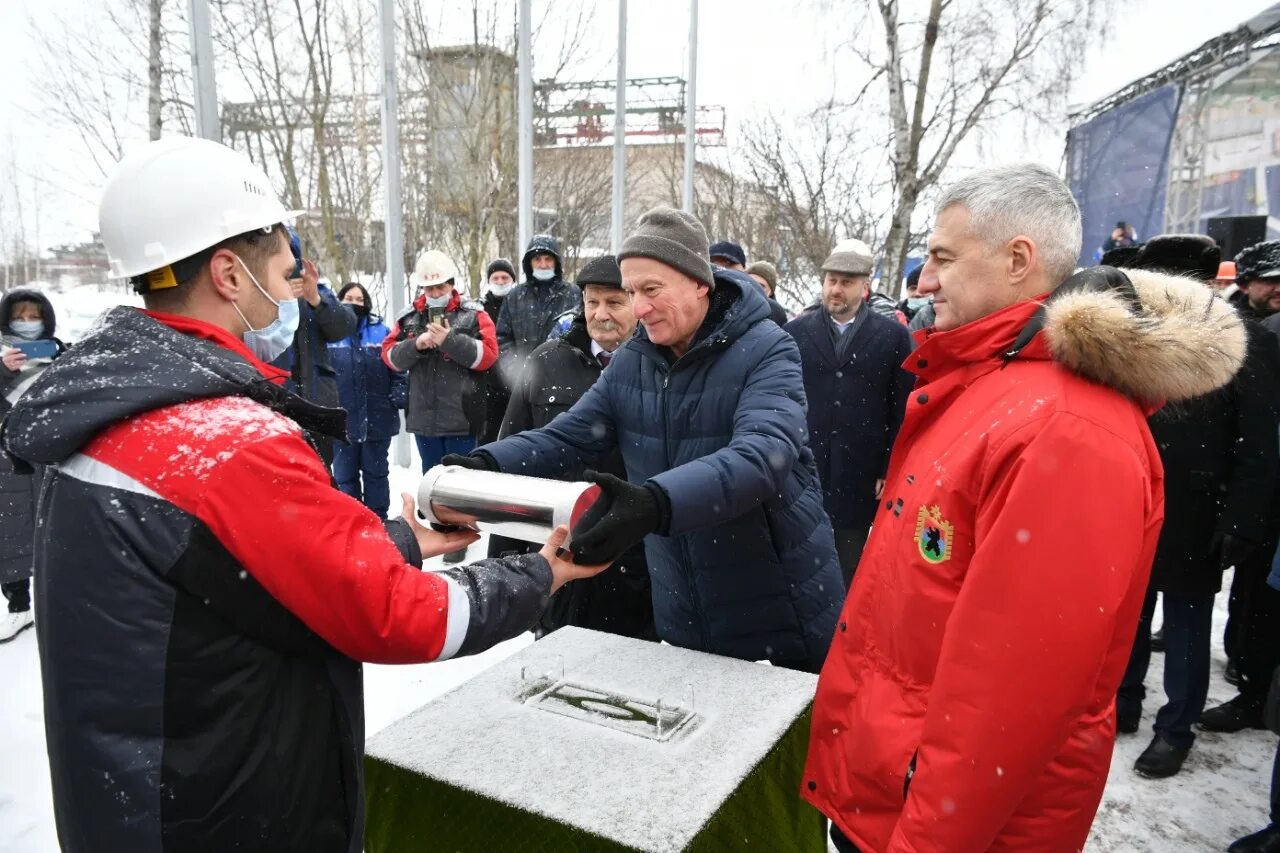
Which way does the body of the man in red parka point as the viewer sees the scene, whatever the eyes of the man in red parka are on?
to the viewer's left

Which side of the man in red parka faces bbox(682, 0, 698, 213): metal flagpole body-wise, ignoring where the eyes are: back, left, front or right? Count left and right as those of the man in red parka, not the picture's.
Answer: right

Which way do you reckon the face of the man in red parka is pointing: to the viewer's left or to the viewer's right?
to the viewer's left

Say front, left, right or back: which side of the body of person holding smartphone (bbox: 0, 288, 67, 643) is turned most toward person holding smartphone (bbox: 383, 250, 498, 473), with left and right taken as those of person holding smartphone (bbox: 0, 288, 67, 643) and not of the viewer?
left

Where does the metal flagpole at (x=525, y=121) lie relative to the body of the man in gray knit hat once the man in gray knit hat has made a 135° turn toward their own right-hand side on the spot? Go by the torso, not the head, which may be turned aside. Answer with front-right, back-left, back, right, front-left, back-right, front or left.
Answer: front

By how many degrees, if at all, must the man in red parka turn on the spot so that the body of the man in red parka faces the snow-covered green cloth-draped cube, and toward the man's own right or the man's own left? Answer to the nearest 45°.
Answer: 0° — they already face it

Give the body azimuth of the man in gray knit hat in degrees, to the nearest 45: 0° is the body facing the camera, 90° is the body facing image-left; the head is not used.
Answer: approximately 45°

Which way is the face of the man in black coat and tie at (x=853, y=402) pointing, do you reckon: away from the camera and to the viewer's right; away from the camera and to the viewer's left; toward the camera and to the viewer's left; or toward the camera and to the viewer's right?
toward the camera and to the viewer's left

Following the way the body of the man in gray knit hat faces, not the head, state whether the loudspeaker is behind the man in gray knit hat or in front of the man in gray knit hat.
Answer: behind

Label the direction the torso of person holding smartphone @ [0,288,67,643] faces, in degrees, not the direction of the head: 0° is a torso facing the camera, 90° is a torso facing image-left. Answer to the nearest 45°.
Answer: approximately 0°

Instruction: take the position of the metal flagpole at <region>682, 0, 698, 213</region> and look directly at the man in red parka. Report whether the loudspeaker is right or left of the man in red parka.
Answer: left

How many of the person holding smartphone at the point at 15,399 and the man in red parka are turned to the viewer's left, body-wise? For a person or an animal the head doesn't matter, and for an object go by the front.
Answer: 1
